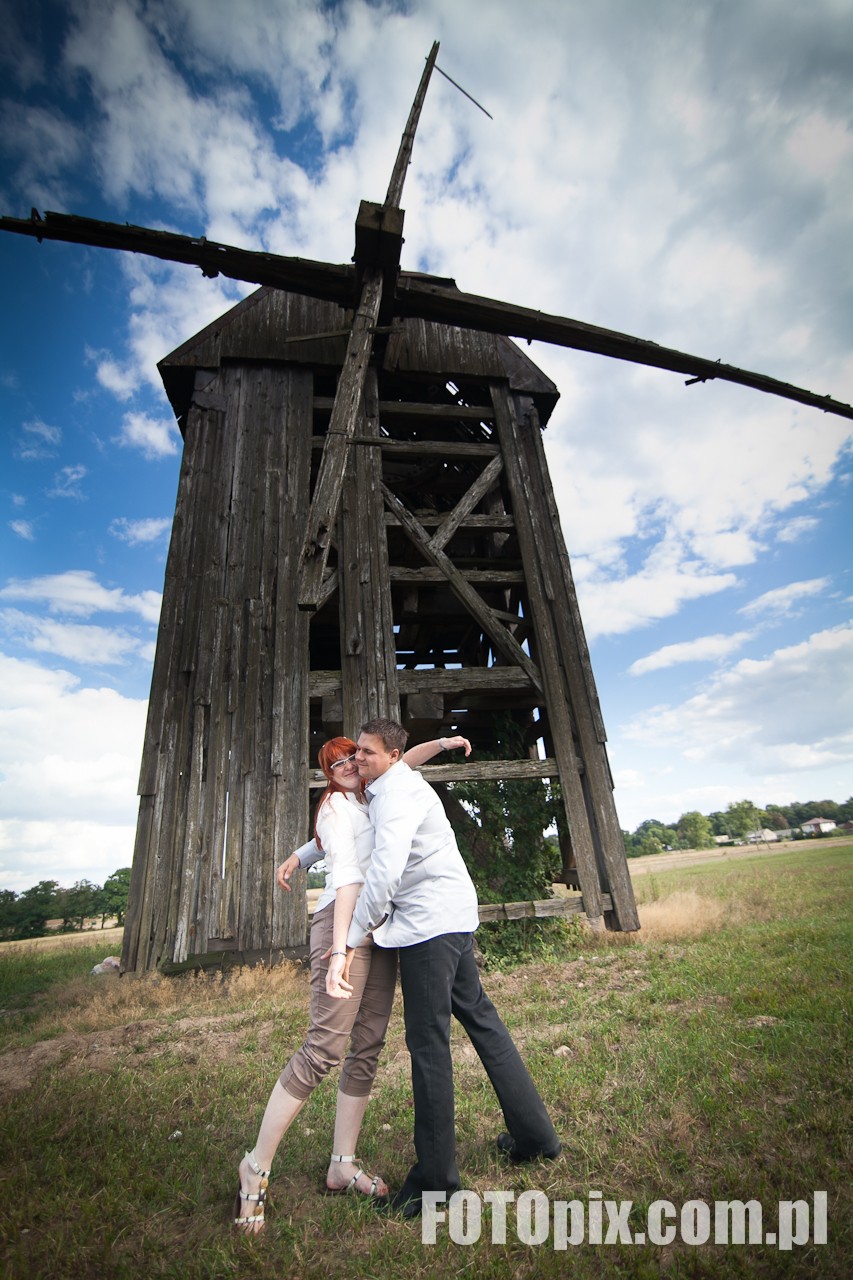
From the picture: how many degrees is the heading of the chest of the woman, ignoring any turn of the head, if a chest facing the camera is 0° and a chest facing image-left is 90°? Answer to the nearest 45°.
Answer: approximately 315°

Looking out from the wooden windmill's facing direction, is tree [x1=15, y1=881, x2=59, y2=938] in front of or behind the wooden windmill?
behind

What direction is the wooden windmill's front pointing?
toward the camera

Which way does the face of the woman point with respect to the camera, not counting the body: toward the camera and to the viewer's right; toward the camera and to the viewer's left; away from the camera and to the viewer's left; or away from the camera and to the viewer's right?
toward the camera and to the viewer's right

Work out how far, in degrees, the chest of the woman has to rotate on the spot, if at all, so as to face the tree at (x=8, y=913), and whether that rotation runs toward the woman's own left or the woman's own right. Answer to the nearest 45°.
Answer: approximately 180°

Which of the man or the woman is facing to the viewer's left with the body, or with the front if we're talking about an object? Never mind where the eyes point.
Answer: the man

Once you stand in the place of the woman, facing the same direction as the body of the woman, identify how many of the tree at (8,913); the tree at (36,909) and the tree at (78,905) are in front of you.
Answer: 0

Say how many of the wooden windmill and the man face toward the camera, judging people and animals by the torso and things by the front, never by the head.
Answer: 1

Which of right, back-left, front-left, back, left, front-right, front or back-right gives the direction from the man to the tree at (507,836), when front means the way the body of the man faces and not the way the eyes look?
right

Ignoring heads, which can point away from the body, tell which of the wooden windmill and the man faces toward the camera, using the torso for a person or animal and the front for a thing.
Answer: the wooden windmill

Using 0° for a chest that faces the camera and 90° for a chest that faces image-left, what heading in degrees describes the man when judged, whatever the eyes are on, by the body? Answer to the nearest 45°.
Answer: approximately 90°

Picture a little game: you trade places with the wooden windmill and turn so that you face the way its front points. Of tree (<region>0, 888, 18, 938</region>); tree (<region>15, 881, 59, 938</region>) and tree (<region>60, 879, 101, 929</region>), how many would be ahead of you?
0

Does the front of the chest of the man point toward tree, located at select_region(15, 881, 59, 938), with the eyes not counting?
no

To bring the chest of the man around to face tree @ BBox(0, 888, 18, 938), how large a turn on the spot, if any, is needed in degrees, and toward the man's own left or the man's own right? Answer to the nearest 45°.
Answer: approximately 45° to the man's own right
